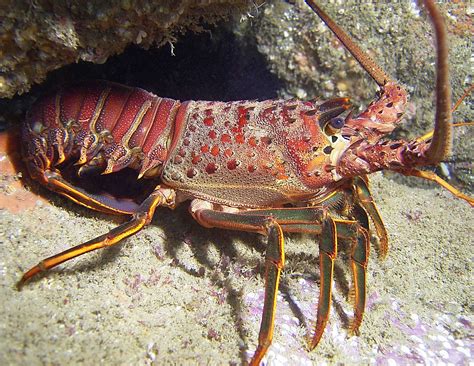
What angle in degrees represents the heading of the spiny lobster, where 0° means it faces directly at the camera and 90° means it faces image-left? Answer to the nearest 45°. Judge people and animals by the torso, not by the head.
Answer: approximately 270°
